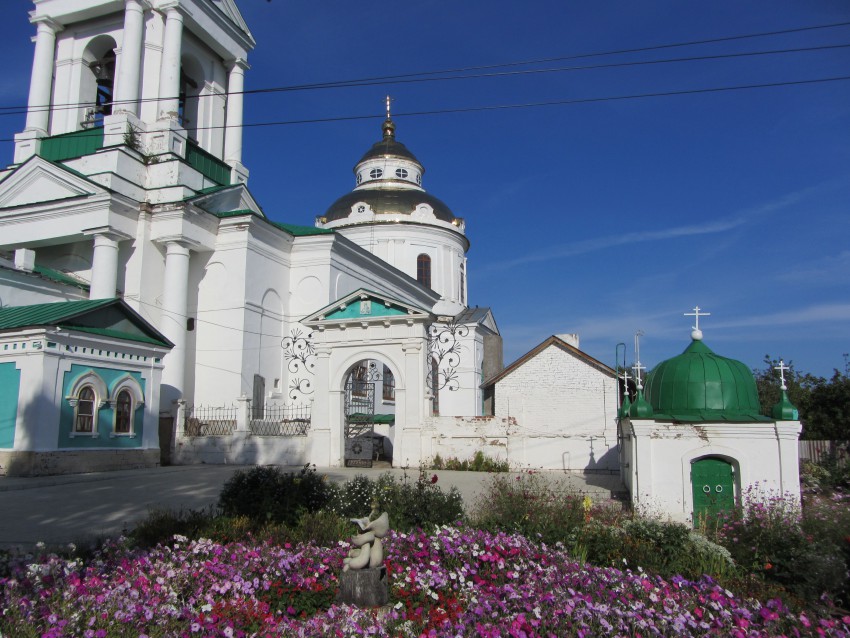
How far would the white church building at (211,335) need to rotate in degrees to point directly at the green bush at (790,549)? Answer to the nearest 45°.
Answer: approximately 90° to its left

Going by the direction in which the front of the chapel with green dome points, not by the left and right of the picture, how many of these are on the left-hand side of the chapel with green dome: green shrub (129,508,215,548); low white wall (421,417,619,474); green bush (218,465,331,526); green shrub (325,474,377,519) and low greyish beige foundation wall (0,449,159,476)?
0

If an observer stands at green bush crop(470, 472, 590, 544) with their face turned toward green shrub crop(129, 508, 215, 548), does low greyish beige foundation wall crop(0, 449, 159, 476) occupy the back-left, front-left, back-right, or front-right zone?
front-right

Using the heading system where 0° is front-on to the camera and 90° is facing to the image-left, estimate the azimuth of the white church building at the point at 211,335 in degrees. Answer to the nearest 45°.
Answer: approximately 45°

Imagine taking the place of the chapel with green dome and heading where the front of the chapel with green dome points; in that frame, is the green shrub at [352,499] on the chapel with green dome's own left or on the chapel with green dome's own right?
on the chapel with green dome's own right

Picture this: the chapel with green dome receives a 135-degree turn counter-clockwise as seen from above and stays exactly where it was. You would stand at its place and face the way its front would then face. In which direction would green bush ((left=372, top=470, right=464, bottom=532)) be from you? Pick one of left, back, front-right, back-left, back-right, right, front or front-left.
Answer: back

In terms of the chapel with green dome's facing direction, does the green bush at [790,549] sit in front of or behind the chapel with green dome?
in front

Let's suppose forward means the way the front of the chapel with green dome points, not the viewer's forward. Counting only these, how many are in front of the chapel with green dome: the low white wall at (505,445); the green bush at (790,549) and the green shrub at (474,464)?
1

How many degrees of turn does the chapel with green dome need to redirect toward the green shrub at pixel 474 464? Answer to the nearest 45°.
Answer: approximately 135° to its right

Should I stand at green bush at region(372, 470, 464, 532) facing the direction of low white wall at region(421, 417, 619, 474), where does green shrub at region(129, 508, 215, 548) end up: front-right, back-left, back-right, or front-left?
back-left

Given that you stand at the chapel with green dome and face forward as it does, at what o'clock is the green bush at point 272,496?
The green bush is roughly at 2 o'clock from the chapel with green dome.

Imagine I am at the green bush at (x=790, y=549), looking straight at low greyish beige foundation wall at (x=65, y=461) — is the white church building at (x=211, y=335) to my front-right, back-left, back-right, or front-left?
front-right

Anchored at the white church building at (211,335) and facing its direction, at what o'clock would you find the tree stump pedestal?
The tree stump pedestal is roughly at 10 o'clock from the white church building.

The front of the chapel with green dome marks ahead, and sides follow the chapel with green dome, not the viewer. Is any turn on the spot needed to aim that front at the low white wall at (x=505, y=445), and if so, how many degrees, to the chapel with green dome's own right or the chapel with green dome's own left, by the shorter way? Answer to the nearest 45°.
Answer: approximately 135° to the chapel with green dome's own right

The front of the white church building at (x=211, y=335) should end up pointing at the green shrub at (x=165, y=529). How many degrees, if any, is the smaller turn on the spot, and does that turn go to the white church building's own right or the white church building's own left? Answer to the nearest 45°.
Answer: approximately 45° to the white church building's own left

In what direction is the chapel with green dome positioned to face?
toward the camera
